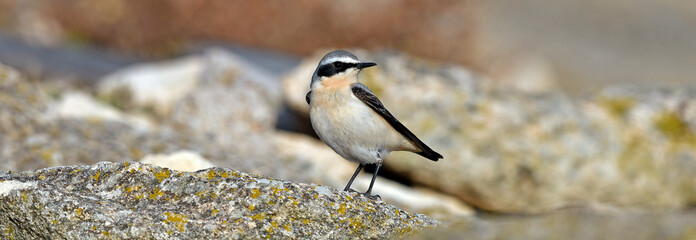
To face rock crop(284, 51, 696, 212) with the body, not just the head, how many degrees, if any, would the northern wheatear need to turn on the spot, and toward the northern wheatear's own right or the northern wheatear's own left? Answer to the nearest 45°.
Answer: approximately 180°

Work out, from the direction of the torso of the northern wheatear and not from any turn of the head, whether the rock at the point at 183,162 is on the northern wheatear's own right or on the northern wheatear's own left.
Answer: on the northern wheatear's own right

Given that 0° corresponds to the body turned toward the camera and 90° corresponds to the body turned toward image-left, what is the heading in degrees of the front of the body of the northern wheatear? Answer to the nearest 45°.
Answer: approximately 45°
